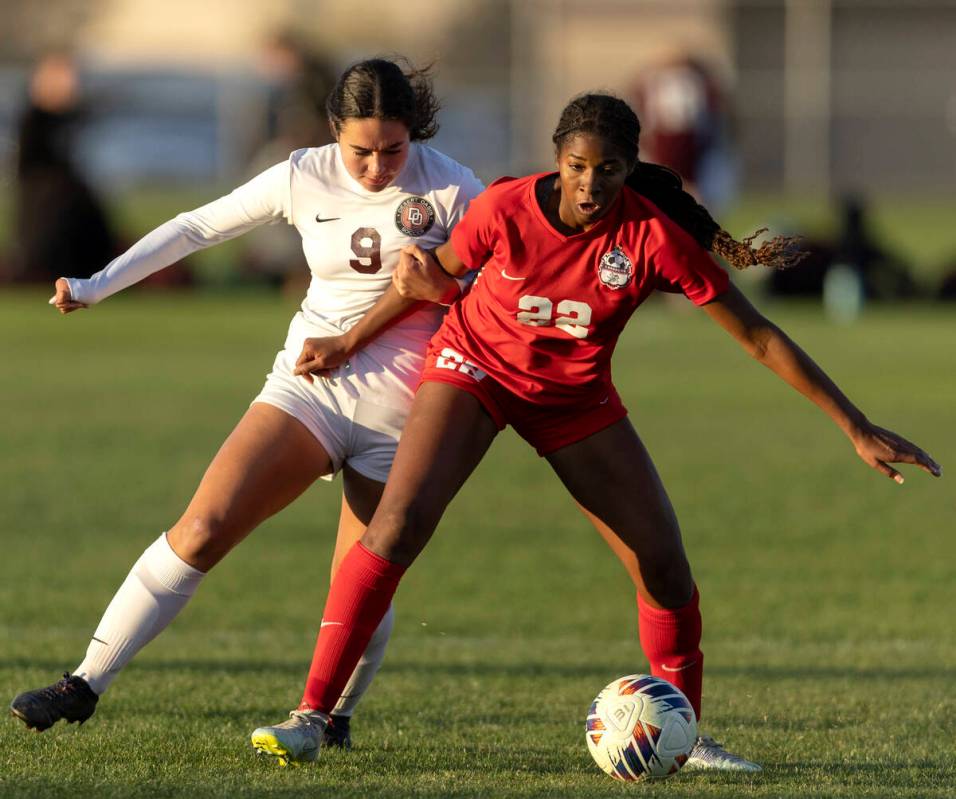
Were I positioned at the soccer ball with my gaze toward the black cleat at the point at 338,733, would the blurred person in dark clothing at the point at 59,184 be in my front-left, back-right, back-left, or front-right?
front-right

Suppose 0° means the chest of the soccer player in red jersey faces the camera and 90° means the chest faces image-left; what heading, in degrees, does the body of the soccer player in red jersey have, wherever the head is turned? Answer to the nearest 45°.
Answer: approximately 0°

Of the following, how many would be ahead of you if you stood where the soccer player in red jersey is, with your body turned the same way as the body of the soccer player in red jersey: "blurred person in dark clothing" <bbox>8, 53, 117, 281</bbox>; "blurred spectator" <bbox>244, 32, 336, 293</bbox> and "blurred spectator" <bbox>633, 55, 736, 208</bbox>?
0

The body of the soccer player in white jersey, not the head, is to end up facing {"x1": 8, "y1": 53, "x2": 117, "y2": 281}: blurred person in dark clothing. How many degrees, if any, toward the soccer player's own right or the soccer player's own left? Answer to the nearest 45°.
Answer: approximately 180°

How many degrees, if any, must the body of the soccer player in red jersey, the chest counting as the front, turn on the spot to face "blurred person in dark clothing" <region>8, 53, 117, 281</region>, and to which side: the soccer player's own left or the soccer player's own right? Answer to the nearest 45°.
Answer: approximately 180°

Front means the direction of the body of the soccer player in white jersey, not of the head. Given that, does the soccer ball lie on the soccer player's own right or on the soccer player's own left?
on the soccer player's own left

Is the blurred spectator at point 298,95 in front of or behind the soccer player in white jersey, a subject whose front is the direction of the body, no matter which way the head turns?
behind

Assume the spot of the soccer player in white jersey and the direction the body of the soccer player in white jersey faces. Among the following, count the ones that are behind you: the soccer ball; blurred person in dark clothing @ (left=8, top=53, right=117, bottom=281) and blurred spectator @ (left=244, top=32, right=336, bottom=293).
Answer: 2

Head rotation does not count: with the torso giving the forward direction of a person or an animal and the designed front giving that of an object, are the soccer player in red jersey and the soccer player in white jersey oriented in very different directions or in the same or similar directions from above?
same or similar directions

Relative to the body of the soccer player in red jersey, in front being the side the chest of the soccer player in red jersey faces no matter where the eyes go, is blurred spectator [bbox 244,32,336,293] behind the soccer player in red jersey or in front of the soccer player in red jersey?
behind

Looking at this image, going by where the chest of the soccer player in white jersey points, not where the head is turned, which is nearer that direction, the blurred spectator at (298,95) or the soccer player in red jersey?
the soccer player in red jersey

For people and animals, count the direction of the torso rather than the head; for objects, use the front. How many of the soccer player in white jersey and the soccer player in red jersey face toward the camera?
2

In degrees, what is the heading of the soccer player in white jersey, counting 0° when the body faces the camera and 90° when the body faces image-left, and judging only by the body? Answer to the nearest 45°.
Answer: approximately 0°

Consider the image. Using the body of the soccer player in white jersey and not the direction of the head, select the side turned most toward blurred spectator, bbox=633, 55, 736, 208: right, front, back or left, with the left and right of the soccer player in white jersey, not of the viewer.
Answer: back
